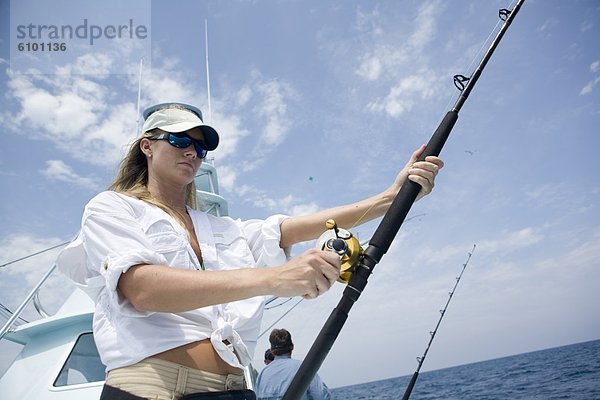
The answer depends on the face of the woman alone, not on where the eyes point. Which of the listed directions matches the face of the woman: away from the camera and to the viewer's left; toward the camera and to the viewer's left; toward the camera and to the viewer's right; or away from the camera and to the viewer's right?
toward the camera and to the viewer's right

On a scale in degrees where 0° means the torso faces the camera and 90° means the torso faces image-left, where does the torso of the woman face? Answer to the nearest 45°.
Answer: approximately 315°
